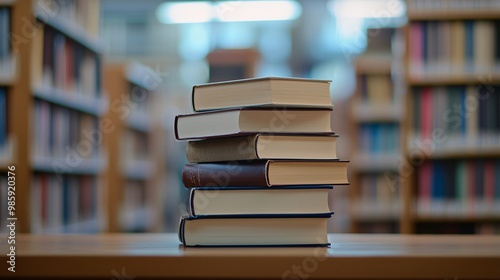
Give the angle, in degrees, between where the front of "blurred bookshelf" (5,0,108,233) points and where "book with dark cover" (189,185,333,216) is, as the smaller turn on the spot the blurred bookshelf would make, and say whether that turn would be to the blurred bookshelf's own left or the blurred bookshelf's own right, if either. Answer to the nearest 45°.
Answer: approximately 45° to the blurred bookshelf's own right

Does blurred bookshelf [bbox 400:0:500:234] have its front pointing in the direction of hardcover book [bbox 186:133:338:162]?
yes

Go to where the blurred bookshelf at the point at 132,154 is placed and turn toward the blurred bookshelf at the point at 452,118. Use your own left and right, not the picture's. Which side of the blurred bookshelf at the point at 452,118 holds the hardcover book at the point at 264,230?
right

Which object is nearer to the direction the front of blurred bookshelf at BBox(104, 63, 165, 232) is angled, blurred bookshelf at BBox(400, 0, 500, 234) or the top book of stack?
the blurred bookshelf

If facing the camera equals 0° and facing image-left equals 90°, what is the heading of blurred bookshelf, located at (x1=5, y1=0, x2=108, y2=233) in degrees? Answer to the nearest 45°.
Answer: approximately 315°
